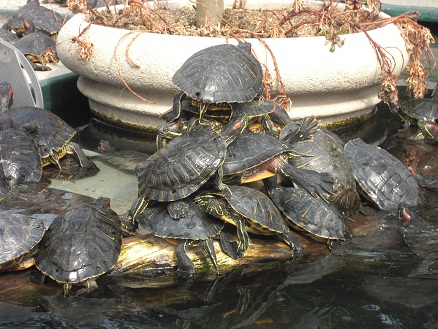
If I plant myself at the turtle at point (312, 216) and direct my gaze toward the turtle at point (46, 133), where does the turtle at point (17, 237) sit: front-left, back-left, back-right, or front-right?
front-left

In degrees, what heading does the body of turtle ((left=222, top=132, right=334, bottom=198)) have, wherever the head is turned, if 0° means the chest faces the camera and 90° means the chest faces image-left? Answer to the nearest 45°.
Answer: approximately 90°

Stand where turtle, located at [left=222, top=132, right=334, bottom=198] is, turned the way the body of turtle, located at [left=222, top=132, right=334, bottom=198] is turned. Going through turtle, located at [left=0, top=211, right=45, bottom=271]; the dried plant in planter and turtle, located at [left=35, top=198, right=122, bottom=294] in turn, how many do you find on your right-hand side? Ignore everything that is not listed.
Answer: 1

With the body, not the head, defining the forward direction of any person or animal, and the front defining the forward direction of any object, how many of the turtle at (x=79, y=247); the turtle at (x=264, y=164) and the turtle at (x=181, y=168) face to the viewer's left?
1

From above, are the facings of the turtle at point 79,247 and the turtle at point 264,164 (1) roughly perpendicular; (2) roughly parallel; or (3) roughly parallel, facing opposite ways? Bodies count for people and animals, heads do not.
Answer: roughly perpendicular

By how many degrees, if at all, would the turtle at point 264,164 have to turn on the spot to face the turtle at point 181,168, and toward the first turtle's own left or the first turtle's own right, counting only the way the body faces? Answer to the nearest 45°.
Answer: approximately 45° to the first turtle's own left

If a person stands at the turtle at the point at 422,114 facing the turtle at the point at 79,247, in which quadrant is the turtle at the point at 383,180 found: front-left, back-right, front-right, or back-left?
front-left

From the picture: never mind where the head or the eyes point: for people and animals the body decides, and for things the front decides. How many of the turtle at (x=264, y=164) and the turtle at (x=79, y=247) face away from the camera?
1

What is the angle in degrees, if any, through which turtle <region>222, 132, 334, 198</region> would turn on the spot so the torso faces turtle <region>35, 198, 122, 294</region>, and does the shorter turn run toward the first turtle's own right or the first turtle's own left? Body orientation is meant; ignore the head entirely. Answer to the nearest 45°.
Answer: approximately 45° to the first turtle's own left
